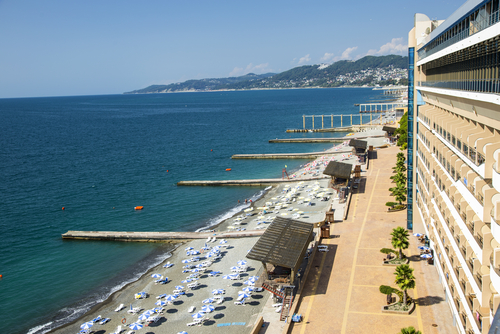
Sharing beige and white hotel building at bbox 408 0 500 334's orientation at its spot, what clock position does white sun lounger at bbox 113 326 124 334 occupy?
The white sun lounger is roughly at 12 o'clock from the beige and white hotel building.

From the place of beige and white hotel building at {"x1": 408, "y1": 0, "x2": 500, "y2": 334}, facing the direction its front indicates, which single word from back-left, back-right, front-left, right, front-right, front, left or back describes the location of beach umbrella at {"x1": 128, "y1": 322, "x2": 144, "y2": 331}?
front

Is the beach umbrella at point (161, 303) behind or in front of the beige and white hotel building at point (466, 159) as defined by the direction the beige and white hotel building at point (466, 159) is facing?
in front

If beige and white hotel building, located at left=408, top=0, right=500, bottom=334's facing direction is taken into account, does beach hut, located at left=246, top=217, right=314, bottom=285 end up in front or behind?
in front

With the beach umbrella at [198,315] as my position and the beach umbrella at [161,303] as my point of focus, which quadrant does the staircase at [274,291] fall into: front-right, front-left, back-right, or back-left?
back-right

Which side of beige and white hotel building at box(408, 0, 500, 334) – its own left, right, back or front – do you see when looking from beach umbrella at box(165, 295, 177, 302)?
front

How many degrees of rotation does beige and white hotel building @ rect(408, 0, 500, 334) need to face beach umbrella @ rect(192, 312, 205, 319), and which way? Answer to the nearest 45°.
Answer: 0° — it already faces it

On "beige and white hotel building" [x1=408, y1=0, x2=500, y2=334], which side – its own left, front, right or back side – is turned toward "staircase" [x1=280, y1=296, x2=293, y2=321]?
front

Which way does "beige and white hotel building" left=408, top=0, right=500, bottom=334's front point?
to the viewer's left

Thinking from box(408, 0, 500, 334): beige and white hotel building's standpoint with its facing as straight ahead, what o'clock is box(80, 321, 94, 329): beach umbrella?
The beach umbrella is roughly at 12 o'clock from the beige and white hotel building.

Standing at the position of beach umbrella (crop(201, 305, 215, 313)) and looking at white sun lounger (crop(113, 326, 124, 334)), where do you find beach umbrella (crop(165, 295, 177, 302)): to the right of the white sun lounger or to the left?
right
